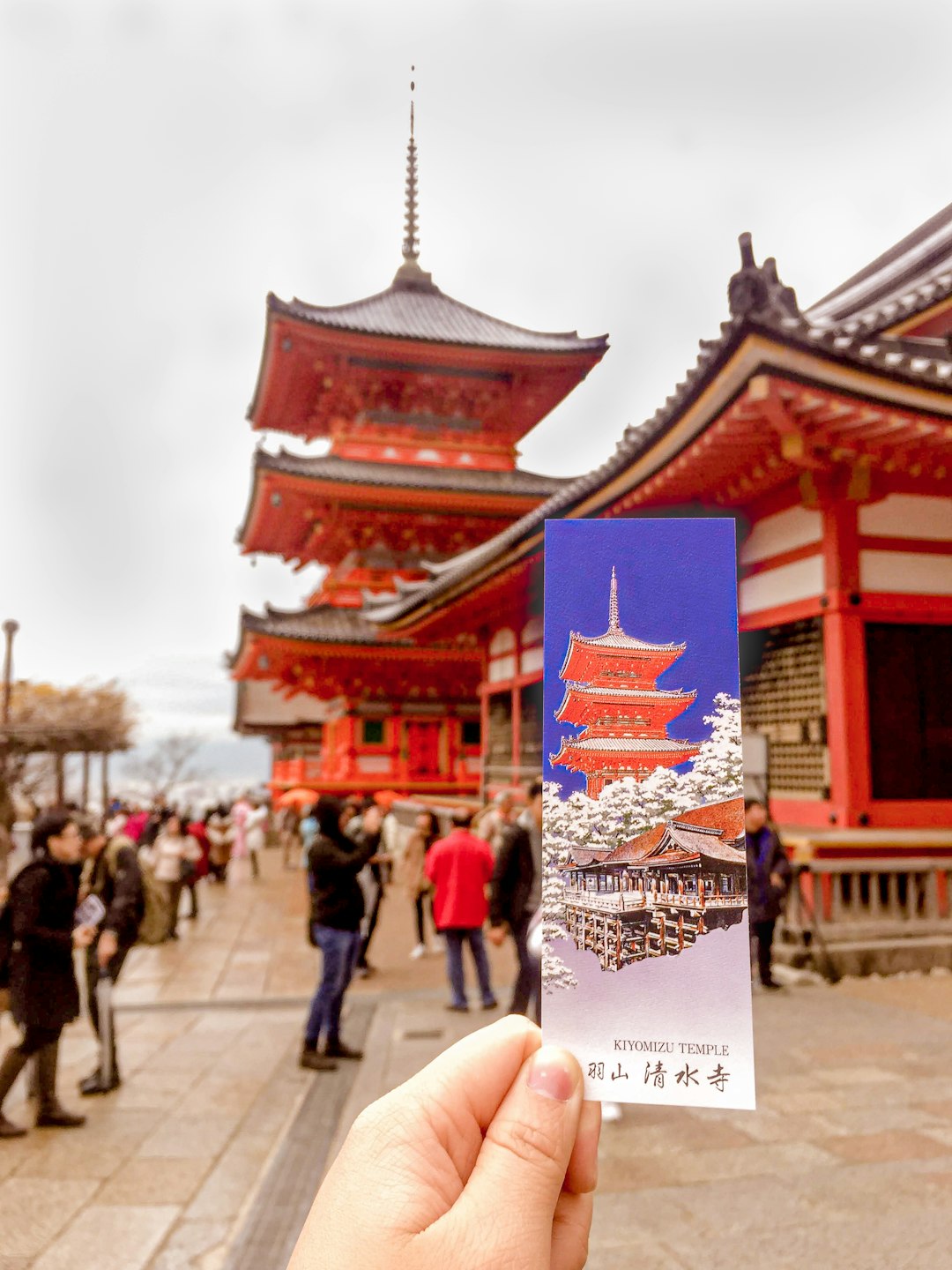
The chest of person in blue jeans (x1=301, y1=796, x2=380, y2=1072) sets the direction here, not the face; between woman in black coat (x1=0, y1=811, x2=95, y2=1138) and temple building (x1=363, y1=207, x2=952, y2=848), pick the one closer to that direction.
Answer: the temple building

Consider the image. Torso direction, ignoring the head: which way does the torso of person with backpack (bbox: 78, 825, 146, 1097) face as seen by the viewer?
to the viewer's left

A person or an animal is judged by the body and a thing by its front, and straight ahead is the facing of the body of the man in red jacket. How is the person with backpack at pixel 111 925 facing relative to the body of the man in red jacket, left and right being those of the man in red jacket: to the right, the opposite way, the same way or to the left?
to the left

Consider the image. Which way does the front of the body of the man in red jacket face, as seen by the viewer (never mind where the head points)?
away from the camera

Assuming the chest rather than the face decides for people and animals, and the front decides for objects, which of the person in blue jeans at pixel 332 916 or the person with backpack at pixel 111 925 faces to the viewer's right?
the person in blue jeans

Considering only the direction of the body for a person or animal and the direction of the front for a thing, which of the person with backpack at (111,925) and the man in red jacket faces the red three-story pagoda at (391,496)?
the man in red jacket

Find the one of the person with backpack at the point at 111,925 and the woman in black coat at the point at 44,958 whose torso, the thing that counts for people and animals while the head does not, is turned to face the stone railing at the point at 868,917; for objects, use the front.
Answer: the woman in black coat

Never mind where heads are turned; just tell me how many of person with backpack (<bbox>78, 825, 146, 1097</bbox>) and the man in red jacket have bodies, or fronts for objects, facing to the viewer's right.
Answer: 0

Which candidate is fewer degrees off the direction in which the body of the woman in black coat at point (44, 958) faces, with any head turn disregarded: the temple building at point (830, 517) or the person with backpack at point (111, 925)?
the temple building

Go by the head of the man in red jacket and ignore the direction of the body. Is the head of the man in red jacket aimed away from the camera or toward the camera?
away from the camera

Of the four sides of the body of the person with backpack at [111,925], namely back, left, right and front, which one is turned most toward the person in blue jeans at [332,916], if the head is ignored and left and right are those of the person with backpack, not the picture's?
back

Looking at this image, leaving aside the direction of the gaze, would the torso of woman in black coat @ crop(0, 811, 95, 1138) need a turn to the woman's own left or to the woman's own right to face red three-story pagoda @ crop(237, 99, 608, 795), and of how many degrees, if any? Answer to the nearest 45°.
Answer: approximately 45° to the woman's own left

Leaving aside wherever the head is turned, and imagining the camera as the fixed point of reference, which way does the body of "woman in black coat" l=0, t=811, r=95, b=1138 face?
to the viewer's right
